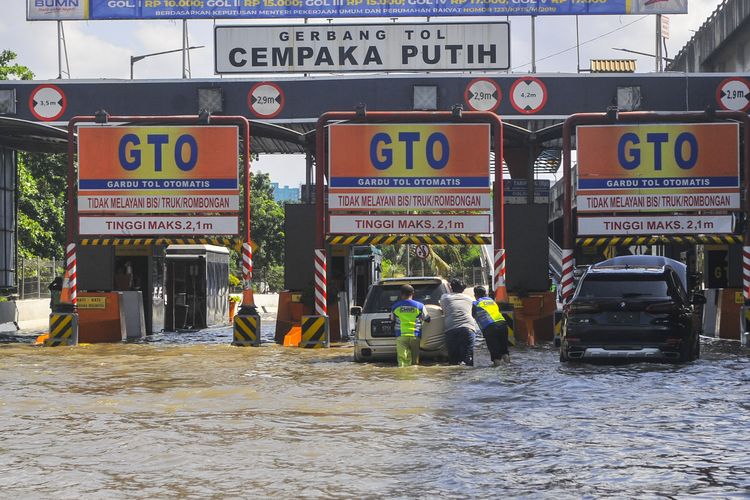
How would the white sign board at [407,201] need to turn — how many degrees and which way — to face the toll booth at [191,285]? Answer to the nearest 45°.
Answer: approximately 135° to its right

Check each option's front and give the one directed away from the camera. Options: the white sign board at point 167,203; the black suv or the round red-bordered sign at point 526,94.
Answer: the black suv

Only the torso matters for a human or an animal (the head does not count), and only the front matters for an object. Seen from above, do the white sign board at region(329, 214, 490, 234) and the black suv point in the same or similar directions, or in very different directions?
very different directions

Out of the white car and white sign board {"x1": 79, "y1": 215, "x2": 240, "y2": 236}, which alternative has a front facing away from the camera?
the white car

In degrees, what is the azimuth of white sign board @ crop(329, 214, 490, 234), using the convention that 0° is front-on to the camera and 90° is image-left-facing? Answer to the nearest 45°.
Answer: approximately 0°

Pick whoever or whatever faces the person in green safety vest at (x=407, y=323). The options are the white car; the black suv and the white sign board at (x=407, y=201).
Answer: the white sign board

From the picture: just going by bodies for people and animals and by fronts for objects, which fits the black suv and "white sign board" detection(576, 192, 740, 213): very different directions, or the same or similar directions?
very different directions

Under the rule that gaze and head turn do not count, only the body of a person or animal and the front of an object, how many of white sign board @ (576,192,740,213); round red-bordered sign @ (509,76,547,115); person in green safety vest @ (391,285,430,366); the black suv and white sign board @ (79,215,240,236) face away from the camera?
2

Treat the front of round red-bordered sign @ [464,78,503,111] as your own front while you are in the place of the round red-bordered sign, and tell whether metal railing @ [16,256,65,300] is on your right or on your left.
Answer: on your right
